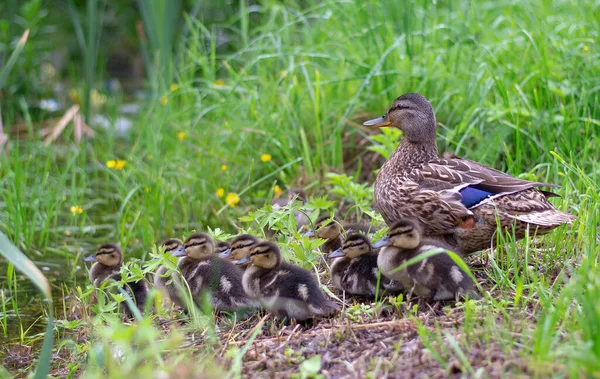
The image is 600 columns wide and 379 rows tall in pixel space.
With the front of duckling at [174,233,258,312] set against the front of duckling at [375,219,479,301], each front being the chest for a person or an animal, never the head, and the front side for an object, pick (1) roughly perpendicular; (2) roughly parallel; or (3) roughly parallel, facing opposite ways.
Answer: roughly parallel

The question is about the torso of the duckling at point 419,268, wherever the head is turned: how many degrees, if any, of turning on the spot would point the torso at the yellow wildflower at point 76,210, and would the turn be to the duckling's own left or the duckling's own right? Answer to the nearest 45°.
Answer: approximately 45° to the duckling's own right

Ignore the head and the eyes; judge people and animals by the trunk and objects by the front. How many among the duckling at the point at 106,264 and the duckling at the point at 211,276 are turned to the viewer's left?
2

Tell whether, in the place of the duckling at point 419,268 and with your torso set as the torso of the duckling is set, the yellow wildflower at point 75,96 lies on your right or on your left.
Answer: on your right

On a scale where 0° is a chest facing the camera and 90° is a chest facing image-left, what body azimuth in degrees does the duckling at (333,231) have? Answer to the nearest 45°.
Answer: approximately 90°

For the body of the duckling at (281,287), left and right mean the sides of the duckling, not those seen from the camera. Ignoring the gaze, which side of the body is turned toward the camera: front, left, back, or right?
left

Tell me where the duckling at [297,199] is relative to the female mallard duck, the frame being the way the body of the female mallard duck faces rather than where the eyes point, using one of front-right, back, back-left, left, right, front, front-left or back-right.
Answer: front-right

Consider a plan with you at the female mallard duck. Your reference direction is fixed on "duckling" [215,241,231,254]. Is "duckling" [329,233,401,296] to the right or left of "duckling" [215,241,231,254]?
left

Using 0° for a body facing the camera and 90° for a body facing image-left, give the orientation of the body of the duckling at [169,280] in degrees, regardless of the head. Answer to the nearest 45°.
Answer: approximately 90°

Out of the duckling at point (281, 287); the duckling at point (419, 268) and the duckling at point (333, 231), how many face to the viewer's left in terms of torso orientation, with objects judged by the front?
3

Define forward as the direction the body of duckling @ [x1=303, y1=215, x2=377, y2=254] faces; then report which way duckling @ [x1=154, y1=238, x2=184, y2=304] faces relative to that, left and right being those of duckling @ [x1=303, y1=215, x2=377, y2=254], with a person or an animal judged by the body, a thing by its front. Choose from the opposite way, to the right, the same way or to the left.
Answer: the same way

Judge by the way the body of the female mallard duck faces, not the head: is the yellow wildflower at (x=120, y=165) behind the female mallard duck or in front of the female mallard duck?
in front

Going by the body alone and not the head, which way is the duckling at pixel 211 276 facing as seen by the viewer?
to the viewer's left

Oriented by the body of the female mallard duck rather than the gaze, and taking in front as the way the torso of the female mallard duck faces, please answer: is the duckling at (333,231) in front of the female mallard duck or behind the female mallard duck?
in front

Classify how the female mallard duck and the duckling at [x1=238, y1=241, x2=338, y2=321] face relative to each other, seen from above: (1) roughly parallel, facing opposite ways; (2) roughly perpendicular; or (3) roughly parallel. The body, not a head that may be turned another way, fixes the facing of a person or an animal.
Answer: roughly parallel

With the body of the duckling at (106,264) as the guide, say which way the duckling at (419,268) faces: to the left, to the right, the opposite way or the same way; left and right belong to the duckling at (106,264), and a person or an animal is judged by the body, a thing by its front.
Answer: the same way

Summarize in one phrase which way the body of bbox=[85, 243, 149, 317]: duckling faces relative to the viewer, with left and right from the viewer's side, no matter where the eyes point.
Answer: facing to the left of the viewer

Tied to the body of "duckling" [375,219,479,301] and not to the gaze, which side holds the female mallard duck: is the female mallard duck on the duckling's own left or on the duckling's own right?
on the duckling's own right

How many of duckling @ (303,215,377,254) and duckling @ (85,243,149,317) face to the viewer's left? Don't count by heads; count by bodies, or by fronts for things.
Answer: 2

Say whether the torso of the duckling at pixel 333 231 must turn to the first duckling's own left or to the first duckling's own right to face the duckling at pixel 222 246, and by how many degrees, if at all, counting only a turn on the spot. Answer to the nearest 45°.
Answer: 0° — it already faces it
